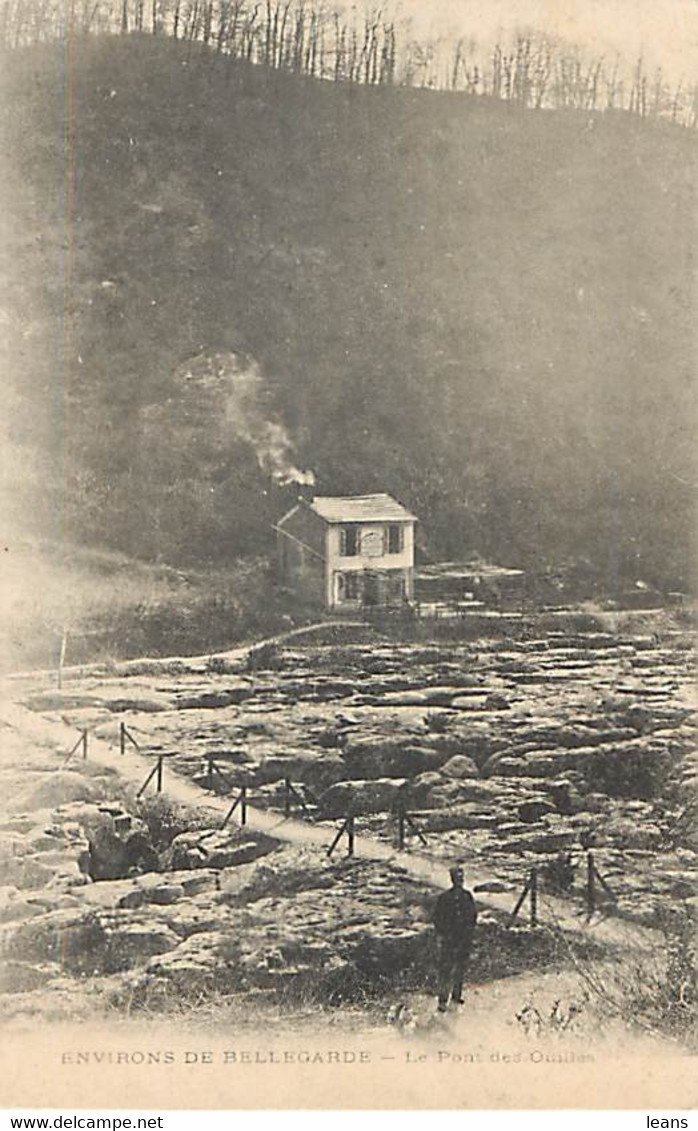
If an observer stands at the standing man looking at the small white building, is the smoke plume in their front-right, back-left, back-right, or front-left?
front-left

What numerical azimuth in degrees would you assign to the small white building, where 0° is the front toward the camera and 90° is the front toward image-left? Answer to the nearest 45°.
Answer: approximately 315°
